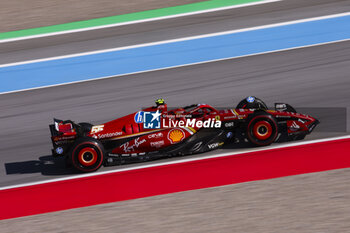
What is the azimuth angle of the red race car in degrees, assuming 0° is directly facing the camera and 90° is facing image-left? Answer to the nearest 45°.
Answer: approximately 270°
